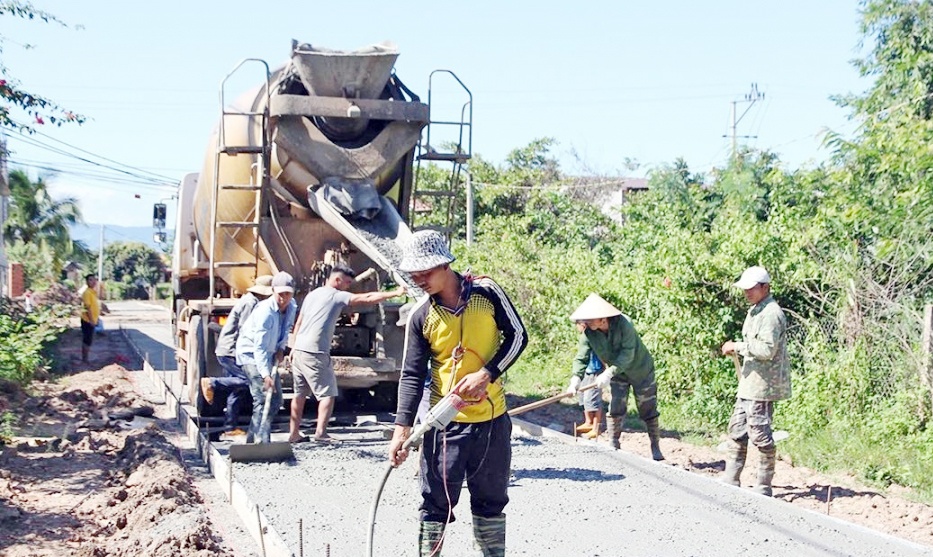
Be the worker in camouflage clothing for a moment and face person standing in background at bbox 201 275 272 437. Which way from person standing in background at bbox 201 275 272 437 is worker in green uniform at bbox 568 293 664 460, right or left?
right

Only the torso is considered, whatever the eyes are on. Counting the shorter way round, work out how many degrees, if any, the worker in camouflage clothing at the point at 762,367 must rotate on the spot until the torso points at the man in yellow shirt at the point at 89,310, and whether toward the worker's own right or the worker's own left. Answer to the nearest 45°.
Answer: approximately 45° to the worker's own right

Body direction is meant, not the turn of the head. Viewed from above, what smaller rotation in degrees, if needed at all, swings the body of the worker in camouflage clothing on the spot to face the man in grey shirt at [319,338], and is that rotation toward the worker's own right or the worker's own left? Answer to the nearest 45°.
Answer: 0° — they already face them

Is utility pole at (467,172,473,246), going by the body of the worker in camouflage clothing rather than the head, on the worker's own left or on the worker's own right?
on the worker's own right

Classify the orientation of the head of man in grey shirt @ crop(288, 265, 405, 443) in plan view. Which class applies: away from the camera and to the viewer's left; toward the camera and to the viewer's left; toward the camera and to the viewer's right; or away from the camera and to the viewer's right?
away from the camera and to the viewer's right

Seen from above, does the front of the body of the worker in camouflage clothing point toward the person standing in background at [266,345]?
yes

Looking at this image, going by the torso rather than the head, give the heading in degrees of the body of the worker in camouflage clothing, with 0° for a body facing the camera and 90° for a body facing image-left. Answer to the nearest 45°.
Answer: approximately 90°

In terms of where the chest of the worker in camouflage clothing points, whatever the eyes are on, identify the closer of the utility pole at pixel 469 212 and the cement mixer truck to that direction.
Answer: the cement mixer truck
